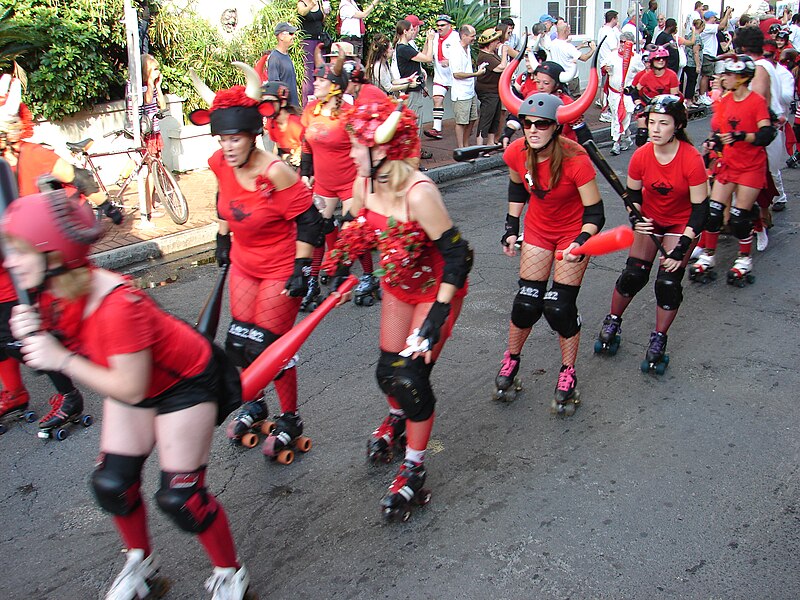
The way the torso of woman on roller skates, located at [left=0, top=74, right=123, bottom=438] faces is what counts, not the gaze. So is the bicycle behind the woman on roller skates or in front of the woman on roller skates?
behind

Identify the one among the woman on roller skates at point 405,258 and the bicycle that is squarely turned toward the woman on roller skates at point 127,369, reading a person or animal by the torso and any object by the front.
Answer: the woman on roller skates at point 405,258

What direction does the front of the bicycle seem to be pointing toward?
to the viewer's right

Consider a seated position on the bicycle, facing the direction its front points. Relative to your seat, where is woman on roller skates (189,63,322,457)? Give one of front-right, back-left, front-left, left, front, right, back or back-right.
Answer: right

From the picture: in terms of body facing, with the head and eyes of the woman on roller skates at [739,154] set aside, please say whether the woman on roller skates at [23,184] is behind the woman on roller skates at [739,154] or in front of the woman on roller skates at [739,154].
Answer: in front

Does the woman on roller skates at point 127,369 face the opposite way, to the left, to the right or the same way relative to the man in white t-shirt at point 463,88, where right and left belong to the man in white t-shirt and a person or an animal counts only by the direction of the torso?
to the right

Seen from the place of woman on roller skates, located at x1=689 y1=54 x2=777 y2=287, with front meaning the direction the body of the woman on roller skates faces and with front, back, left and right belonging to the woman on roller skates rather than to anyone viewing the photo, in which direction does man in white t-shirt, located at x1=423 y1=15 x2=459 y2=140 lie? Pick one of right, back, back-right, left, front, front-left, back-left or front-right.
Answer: right

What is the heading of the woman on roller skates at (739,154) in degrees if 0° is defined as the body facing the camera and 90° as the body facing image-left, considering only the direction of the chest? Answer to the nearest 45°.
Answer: approximately 45°
